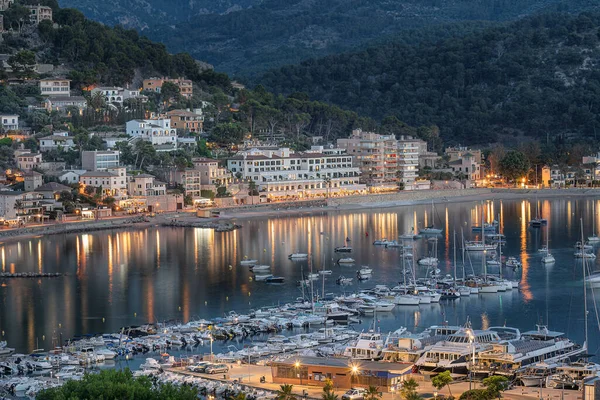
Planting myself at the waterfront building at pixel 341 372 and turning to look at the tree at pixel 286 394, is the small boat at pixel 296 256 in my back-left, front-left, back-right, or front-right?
back-right

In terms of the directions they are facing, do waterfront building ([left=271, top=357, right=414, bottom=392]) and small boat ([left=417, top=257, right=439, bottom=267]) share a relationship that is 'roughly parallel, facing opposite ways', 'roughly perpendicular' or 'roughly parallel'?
roughly perpendicular

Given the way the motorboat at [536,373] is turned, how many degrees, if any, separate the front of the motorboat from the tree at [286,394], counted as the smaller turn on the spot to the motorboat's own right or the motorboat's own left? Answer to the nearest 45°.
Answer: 0° — it already faces it

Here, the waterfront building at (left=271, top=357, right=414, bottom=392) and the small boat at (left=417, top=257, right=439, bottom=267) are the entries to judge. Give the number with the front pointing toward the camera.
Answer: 1

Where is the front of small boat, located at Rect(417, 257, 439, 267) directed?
to the viewer's left

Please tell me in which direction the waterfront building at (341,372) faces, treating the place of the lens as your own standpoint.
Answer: facing the viewer
